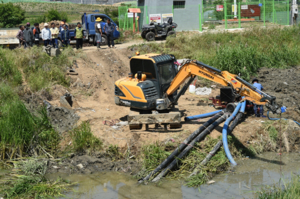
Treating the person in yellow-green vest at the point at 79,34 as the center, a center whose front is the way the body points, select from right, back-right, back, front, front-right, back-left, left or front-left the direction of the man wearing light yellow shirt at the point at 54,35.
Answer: right

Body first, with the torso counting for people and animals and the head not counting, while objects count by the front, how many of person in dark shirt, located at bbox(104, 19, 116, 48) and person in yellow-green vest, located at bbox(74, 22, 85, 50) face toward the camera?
2

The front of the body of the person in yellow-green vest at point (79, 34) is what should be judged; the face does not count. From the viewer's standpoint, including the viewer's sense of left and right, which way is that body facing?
facing the viewer

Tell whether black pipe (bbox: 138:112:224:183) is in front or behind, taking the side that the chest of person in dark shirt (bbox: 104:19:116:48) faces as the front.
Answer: in front

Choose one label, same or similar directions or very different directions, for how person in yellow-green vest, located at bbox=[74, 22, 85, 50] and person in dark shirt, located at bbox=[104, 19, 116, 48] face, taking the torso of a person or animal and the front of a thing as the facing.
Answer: same or similar directions

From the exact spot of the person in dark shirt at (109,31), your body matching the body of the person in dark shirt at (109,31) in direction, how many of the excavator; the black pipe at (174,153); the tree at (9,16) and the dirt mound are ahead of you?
3

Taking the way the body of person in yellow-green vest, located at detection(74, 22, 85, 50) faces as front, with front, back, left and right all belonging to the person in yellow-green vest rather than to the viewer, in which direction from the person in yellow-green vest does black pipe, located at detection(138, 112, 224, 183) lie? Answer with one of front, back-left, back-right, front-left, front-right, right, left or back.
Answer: front

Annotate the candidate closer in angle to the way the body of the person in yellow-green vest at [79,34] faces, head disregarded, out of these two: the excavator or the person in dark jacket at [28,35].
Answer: the excavator

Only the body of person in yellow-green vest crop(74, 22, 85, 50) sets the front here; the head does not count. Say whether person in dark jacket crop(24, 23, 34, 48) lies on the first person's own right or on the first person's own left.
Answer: on the first person's own right

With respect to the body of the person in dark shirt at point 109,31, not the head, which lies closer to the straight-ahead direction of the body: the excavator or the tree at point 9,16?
the excavator

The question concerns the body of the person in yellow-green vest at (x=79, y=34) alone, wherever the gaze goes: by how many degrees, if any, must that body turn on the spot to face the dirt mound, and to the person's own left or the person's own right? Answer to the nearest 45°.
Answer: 0° — they already face it

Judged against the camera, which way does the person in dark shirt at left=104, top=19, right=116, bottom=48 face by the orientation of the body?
toward the camera
